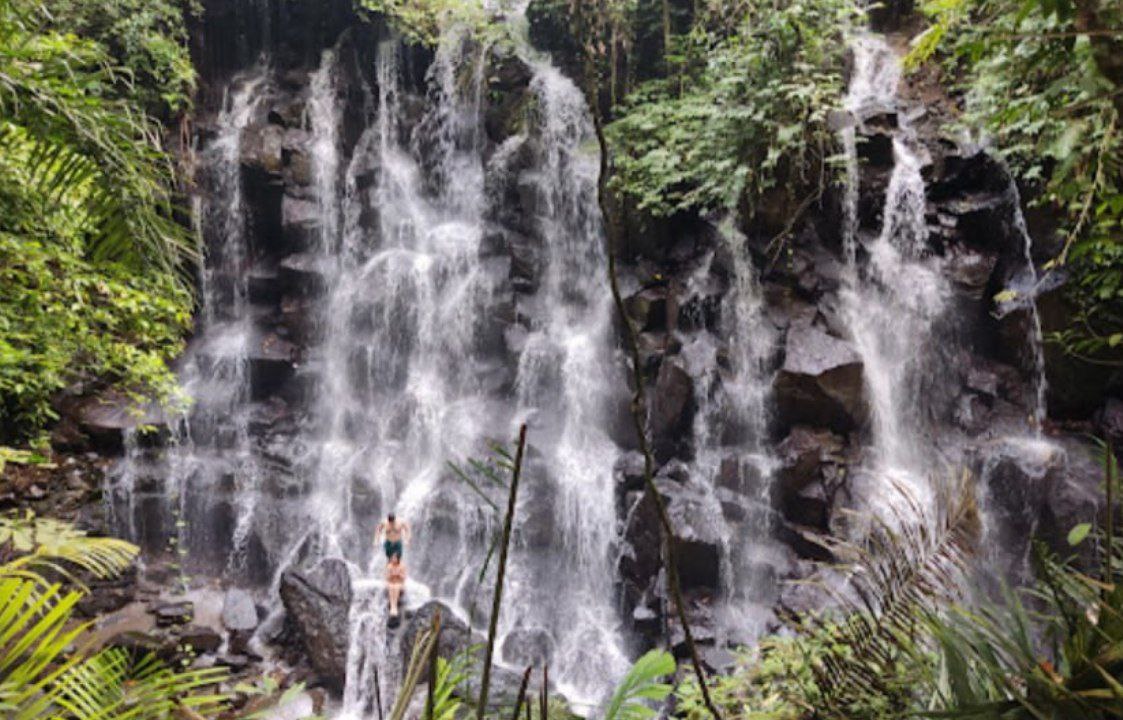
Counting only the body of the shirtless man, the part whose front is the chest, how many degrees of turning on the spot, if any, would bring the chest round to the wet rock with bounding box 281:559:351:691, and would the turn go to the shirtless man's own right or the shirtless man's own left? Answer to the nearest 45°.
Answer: approximately 90° to the shirtless man's own right

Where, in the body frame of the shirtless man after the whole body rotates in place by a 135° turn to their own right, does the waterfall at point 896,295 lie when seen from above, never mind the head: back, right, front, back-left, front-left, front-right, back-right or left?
back-right

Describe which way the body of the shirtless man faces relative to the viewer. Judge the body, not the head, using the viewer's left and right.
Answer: facing the viewer

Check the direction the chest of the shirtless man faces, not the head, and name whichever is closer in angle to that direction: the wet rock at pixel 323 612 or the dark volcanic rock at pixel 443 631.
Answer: the dark volcanic rock

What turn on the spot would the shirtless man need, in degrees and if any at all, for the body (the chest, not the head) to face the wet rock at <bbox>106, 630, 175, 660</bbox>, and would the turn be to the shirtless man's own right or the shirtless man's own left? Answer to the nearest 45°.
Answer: approximately 90° to the shirtless man's own right

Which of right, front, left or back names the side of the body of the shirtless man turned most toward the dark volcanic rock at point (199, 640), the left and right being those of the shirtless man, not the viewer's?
right

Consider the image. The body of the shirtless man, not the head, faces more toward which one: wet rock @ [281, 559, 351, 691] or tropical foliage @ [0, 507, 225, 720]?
the tropical foliage

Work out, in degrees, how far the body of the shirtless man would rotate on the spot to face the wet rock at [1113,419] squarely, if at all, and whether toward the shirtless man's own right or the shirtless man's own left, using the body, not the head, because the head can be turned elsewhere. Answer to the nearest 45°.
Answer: approximately 90° to the shirtless man's own left
